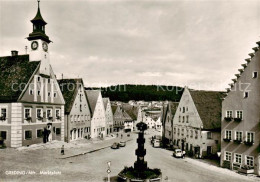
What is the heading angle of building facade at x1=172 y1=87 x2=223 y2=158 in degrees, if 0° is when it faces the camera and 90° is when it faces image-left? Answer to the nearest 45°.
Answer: approximately 45°
